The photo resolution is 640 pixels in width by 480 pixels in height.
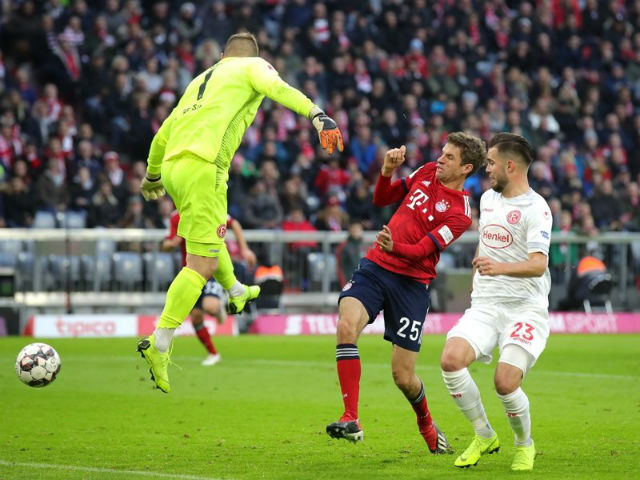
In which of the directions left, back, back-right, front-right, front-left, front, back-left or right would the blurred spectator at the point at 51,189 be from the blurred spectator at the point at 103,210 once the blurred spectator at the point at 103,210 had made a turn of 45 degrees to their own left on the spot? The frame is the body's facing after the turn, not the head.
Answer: back-right

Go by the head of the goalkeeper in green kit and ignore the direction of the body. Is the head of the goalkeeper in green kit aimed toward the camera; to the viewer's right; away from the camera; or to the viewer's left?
away from the camera

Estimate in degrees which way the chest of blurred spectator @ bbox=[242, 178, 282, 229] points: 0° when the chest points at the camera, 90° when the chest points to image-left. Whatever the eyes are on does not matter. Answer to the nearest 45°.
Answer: approximately 0°

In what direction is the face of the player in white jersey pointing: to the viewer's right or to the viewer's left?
to the viewer's left

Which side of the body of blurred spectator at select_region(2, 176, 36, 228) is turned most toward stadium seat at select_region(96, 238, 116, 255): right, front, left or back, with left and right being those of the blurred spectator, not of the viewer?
left

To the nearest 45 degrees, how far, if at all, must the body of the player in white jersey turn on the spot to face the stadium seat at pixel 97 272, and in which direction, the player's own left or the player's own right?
approximately 90° to the player's own right
